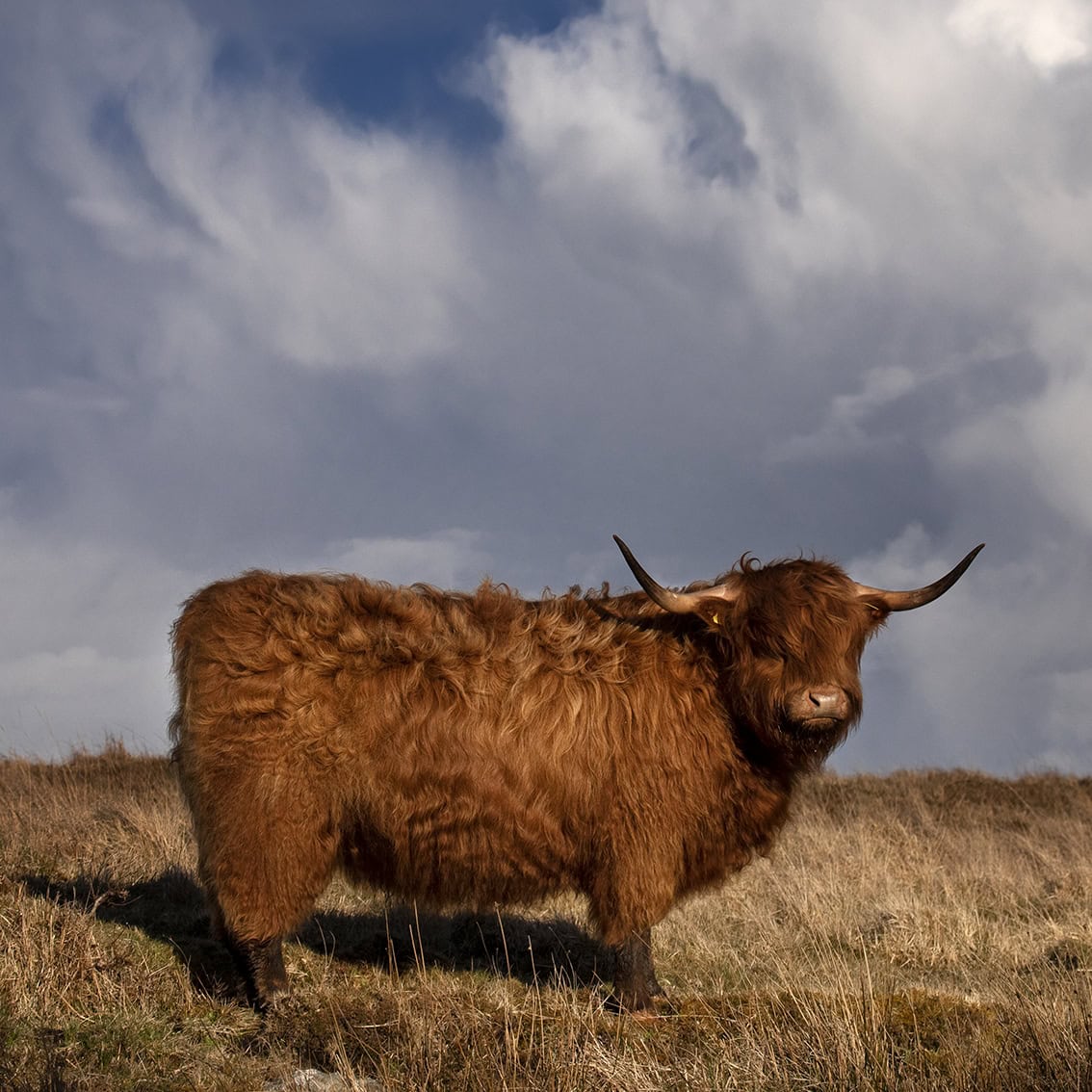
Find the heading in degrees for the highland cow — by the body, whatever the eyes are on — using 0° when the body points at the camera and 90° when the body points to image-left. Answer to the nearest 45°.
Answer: approximately 270°
